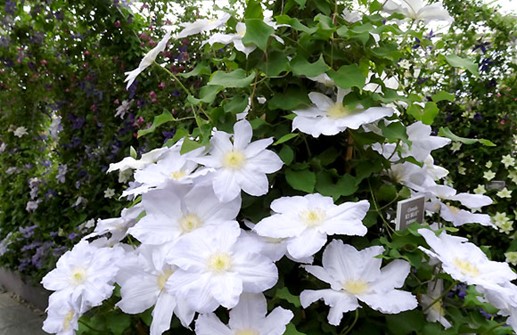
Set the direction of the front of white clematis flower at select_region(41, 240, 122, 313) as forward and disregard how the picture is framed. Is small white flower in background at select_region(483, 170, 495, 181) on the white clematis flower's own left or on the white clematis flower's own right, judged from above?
on the white clematis flower's own left

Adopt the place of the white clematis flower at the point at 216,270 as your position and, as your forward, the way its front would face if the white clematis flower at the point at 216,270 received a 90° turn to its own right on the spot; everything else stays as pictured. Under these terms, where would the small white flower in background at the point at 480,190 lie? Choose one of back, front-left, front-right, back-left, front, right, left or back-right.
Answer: back-right

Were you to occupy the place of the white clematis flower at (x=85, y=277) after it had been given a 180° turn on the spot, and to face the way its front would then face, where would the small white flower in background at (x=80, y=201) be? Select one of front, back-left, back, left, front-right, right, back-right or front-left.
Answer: front

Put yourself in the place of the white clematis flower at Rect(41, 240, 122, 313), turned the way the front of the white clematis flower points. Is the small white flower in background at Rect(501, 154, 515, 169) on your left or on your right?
on your left
